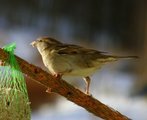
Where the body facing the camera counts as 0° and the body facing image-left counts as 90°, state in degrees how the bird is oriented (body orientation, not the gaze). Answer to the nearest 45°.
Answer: approximately 90°
